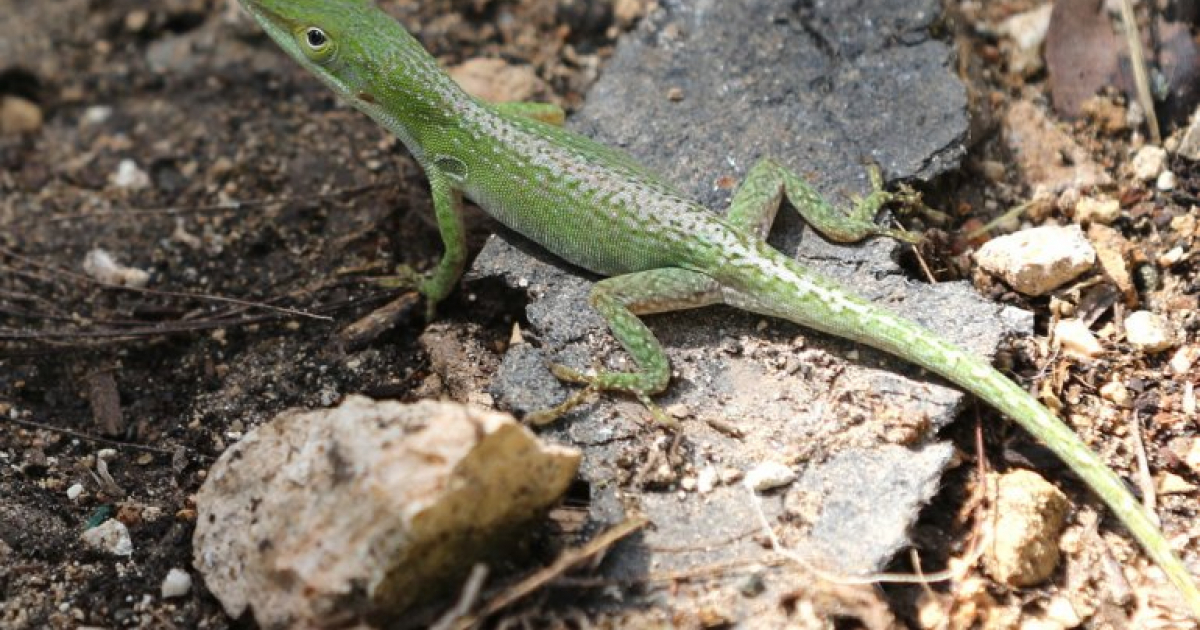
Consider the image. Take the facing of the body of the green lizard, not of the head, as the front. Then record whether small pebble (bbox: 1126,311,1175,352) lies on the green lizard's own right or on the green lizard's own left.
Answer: on the green lizard's own right

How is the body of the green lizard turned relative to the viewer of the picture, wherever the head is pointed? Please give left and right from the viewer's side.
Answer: facing away from the viewer and to the left of the viewer

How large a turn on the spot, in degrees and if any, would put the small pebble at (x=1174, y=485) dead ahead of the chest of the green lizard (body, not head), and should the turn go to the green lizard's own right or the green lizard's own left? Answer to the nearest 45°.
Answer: approximately 135° to the green lizard's own right

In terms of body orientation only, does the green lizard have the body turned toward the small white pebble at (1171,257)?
no

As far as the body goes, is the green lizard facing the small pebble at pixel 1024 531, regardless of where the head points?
no

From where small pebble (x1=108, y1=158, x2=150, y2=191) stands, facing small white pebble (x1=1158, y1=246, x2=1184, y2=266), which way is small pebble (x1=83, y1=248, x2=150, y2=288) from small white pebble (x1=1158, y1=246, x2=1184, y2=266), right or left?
right

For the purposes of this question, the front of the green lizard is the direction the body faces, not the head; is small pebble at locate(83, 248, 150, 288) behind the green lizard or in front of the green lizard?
in front

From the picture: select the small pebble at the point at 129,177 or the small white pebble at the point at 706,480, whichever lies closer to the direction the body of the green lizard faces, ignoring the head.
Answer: the small pebble

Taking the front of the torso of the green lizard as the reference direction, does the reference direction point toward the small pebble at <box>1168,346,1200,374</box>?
no

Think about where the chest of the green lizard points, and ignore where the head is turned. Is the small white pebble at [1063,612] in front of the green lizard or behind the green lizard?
behind

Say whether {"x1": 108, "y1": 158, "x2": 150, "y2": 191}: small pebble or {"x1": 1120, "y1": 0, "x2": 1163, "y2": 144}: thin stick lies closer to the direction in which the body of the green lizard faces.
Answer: the small pebble

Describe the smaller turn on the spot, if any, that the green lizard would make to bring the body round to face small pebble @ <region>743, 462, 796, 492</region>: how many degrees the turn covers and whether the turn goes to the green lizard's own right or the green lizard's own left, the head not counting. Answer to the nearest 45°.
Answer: approximately 180°

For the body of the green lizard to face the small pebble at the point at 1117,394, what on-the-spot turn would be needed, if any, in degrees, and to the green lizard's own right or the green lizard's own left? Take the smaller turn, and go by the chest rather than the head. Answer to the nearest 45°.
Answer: approximately 135° to the green lizard's own right

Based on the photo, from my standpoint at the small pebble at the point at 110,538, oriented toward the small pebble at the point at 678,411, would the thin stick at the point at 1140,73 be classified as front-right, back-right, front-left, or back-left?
front-left
